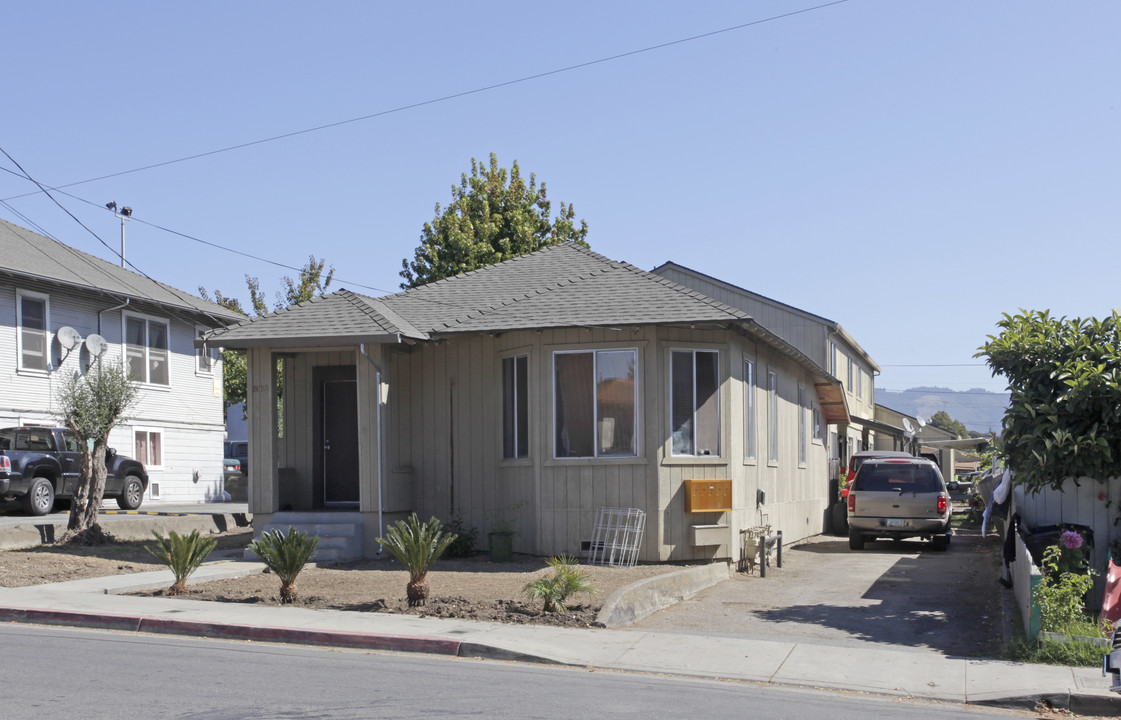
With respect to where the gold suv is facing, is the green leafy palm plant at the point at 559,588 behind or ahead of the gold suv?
behind

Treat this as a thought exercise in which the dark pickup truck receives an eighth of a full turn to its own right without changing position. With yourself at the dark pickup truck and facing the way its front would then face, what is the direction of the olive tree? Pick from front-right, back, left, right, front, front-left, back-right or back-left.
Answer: right

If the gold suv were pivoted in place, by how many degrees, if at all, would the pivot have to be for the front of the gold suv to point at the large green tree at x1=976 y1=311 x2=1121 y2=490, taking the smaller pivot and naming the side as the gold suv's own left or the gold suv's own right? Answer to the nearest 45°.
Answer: approximately 180°

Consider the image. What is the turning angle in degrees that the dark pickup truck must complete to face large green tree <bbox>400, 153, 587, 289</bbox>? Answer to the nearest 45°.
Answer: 0° — it already faces it

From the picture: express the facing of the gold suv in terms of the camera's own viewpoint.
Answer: facing away from the viewer

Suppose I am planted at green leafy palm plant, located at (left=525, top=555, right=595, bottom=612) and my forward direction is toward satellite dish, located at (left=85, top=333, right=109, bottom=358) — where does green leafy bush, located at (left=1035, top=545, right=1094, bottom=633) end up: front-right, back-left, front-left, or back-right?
back-right

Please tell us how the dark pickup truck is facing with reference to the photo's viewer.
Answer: facing away from the viewer and to the right of the viewer

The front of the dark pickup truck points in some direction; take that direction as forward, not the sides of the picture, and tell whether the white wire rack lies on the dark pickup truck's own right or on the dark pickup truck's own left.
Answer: on the dark pickup truck's own right
